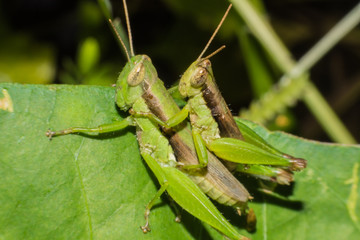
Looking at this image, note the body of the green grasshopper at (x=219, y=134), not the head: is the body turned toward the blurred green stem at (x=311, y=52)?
no

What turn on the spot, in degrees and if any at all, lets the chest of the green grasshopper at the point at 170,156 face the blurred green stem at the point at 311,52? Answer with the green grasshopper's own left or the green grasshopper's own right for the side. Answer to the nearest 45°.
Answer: approximately 135° to the green grasshopper's own right

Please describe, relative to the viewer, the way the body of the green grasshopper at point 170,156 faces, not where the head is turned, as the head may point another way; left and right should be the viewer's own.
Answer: facing to the left of the viewer

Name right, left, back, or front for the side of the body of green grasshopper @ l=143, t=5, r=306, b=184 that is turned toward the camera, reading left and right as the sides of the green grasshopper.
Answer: left
